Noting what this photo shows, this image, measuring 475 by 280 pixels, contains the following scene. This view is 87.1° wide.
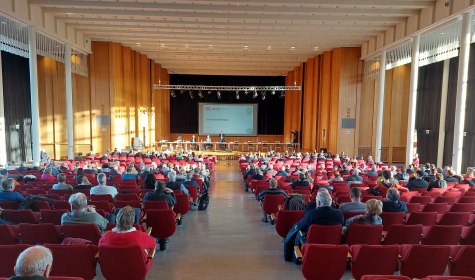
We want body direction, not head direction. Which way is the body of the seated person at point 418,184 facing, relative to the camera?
away from the camera

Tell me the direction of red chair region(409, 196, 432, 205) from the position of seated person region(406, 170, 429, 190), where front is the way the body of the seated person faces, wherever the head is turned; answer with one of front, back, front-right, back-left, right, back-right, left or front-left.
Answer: back

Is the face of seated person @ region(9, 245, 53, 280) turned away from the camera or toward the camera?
away from the camera

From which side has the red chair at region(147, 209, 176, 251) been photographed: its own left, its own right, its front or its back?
back

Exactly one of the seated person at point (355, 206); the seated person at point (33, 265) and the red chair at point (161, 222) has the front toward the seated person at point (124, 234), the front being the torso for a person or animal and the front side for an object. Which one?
the seated person at point (33, 265)

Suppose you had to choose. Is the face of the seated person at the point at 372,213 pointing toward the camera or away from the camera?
away from the camera

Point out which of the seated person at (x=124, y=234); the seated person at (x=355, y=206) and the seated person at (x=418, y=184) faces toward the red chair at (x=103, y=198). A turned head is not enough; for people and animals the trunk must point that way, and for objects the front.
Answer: the seated person at (x=124, y=234)

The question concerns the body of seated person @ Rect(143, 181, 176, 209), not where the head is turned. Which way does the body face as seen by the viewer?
away from the camera

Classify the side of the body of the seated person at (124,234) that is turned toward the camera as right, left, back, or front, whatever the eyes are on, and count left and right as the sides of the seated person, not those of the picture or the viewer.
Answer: back

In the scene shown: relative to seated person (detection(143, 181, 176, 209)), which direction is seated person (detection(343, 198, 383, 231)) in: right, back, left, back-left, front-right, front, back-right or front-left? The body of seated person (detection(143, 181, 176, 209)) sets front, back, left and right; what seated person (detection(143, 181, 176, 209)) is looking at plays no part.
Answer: back-right

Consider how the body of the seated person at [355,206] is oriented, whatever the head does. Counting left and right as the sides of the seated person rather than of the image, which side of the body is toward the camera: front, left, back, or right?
back

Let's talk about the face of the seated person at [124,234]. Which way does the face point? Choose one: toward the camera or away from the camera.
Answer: away from the camera
